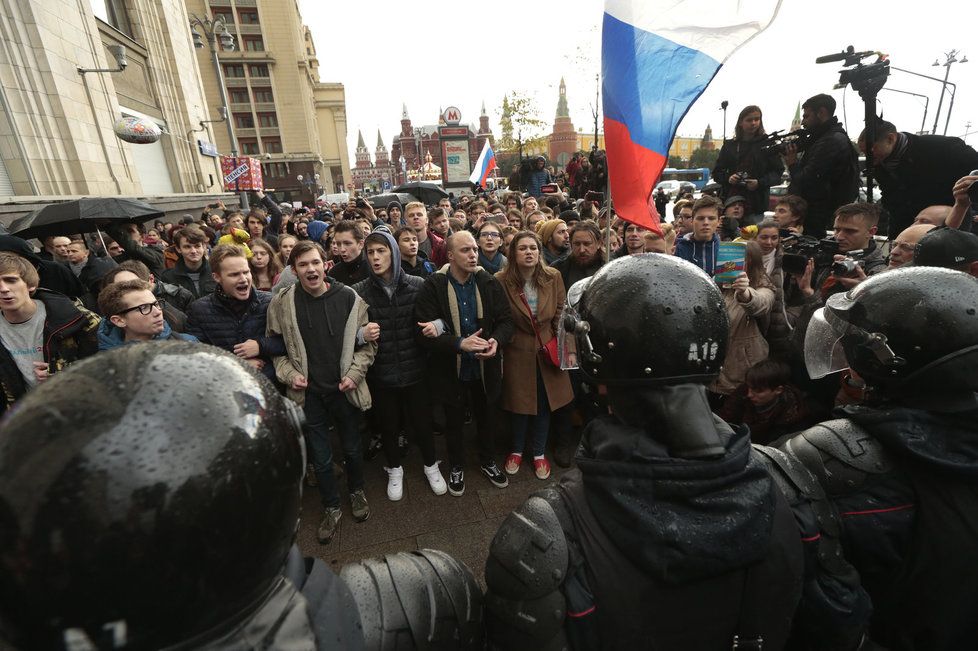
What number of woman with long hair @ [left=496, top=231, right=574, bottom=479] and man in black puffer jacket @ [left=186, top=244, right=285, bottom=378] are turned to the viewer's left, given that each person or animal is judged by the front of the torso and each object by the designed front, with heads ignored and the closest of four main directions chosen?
0

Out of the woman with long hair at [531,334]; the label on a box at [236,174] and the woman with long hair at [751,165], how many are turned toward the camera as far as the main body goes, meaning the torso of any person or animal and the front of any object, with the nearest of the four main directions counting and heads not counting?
3

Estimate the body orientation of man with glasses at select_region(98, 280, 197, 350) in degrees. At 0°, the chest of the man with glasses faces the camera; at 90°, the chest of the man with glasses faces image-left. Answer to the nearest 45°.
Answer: approximately 315°

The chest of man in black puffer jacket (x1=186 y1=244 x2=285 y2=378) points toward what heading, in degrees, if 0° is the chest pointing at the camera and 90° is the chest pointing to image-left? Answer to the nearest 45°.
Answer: approximately 315°

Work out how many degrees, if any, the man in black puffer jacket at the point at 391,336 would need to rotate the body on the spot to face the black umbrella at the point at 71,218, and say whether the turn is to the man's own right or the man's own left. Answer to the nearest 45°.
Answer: approximately 135° to the man's own right

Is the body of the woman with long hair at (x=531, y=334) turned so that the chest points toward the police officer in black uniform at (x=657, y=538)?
yes

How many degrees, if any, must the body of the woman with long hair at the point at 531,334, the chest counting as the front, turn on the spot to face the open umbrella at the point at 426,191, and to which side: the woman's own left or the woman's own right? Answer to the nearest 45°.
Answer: approximately 180°

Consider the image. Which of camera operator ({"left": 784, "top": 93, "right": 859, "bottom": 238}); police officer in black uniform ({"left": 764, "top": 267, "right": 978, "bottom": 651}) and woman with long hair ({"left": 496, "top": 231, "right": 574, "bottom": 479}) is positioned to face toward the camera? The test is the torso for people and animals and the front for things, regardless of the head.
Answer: the woman with long hair

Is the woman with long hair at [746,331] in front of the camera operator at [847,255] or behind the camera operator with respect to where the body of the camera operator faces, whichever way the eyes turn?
in front

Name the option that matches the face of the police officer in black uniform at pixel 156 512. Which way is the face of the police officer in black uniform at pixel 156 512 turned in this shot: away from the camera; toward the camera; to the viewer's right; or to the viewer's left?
away from the camera

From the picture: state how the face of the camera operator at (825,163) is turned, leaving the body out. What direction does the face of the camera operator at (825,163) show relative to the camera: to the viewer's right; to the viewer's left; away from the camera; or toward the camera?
to the viewer's left

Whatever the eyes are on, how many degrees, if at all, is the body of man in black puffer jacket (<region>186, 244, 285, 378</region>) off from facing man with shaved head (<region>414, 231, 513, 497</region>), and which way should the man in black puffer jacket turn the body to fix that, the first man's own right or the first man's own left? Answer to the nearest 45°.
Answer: approximately 45° to the first man's own left

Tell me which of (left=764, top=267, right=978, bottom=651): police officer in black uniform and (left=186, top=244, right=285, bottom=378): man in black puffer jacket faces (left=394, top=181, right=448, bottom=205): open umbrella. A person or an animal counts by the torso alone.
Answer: the police officer in black uniform
